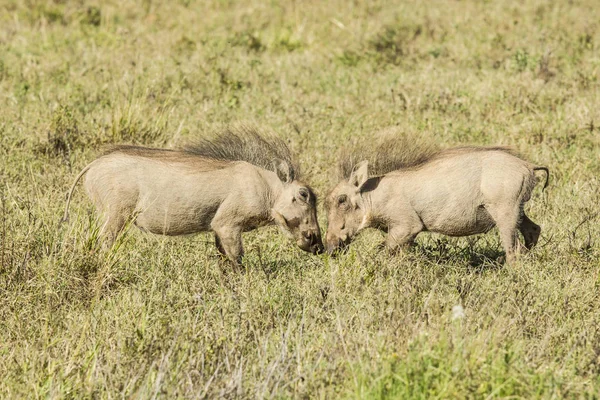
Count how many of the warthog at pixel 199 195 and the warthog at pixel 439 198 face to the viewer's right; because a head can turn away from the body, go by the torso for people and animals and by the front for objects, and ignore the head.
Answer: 1

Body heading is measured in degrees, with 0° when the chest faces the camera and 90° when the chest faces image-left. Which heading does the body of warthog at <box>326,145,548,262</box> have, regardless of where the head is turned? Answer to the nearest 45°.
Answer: approximately 90°

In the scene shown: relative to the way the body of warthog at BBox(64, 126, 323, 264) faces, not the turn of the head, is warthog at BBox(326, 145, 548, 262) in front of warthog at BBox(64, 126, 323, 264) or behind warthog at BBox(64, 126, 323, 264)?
in front

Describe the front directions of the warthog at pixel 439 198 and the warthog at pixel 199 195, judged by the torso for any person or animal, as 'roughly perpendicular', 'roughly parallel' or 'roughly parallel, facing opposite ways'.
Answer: roughly parallel, facing opposite ways

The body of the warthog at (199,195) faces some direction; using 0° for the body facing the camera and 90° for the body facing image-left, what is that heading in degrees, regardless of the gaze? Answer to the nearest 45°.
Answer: approximately 270°

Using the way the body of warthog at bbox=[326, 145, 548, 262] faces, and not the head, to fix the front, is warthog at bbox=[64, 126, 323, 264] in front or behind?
in front
